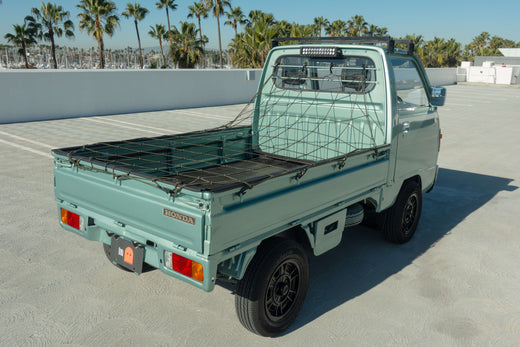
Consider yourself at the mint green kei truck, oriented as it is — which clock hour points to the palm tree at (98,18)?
The palm tree is roughly at 10 o'clock from the mint green kei truck.

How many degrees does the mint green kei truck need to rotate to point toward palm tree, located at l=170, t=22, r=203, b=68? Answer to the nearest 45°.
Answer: approximately 45° to its left

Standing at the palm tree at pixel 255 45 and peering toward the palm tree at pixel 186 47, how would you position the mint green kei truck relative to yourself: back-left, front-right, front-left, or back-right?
back-left

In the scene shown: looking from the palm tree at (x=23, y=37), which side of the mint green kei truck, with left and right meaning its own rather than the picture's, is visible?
left

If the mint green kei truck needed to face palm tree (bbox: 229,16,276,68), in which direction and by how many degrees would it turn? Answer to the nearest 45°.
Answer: approximately 45° to its left

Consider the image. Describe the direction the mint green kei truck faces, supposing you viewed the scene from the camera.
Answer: facing away from the viewer and to the right of the viewer

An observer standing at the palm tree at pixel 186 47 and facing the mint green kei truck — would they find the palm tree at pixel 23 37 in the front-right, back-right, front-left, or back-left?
back-right
